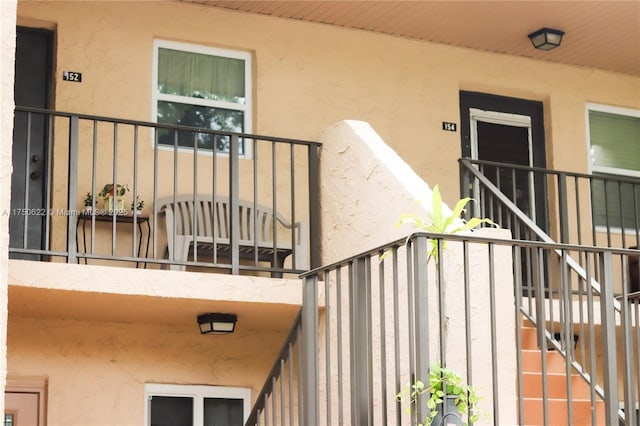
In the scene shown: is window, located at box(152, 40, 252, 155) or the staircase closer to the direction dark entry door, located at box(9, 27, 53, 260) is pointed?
the staircase

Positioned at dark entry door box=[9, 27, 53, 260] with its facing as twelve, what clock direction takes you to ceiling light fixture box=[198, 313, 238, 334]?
The ceiling light fixture is roughly at 10 o'clock from the dark entry door.

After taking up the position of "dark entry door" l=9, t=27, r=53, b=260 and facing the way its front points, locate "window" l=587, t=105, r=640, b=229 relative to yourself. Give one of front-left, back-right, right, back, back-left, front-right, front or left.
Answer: left

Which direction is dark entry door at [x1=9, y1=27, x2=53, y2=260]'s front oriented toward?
toward the camera

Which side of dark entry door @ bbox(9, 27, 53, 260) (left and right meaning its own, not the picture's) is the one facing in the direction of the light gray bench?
left

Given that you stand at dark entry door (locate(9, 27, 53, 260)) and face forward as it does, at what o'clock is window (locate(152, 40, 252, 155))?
The window is roughly at 9 o'clock from the dark entry door.

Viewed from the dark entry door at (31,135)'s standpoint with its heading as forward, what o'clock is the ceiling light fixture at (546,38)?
The ceiling light fixture is roughly at 9 o'clock from the dark entry door.

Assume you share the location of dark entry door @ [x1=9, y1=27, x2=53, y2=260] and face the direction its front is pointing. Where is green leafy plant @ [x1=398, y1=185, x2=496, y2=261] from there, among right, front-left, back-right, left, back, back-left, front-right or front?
front-left

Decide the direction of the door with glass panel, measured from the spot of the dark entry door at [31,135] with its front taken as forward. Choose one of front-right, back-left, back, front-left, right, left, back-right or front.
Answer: left

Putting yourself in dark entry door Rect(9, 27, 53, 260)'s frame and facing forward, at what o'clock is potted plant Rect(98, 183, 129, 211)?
The potted plant is roughly at 10 o'clock from the dark entry door.

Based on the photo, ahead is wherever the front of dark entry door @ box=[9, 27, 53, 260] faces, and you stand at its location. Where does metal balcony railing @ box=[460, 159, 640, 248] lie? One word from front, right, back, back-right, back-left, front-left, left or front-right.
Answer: left

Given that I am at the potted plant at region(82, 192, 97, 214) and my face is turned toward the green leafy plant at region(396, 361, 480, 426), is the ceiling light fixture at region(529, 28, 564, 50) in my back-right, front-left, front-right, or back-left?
front-left

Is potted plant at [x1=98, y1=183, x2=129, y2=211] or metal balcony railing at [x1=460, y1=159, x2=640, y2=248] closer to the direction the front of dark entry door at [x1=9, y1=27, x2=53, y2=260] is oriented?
the potted plant

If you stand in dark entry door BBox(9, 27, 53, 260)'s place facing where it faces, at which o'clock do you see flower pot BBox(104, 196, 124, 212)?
The flower pot is roughly at 10 o'clock from the dark entry door.
